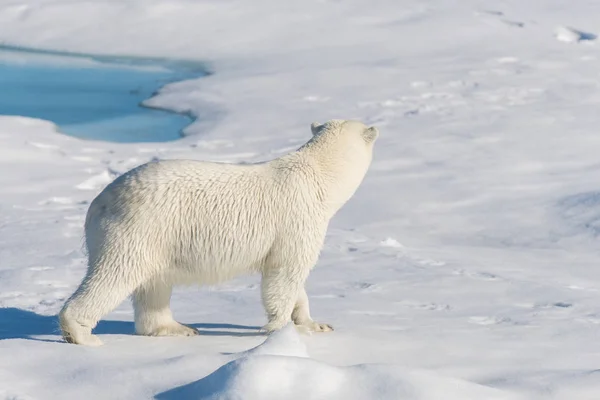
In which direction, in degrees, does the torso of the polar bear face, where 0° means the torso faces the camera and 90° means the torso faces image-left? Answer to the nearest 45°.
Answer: approximately 270°
